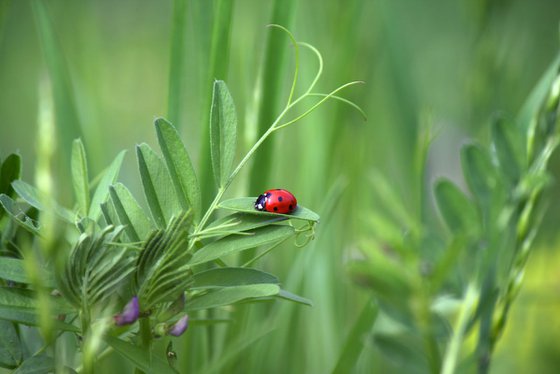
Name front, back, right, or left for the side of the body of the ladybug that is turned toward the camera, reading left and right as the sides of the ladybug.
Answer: left
